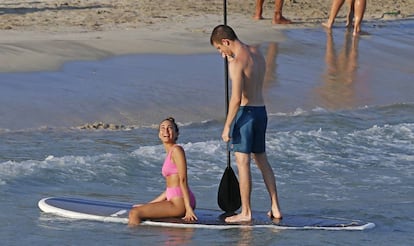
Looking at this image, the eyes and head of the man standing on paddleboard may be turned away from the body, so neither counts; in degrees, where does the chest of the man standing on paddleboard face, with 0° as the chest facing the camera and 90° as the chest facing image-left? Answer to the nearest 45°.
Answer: approximately 135°

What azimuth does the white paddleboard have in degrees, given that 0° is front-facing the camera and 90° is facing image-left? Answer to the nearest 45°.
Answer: approximately 90°
